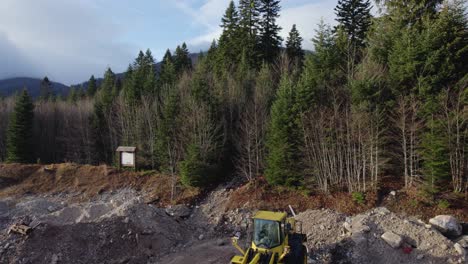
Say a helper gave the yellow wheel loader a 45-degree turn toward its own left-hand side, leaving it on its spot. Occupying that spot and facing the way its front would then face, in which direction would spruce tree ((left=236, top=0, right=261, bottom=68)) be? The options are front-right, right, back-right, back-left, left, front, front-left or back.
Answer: back

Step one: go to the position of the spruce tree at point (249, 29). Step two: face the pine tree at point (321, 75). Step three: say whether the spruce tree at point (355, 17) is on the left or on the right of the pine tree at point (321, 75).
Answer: left

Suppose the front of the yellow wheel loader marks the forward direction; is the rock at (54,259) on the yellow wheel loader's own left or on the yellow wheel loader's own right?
on the yellow wheel loader's own right

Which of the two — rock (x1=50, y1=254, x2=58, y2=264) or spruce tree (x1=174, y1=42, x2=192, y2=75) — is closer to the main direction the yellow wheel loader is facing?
the rock

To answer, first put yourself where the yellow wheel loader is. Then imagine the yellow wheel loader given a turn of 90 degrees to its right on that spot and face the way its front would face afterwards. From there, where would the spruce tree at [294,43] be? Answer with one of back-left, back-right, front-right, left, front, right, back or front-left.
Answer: front-right

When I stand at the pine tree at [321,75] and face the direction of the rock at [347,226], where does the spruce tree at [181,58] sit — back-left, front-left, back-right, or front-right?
back-right

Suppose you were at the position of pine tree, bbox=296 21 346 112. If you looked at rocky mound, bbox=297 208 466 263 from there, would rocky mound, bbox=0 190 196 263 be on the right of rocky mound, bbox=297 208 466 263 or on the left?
right

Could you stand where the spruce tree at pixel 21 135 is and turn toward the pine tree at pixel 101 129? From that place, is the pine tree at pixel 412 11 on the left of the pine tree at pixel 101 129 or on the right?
right

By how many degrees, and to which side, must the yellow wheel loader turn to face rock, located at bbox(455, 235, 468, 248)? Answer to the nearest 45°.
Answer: approximately 135° to its left

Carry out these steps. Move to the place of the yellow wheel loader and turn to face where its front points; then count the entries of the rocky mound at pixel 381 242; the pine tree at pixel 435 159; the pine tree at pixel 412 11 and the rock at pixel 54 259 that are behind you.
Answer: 3

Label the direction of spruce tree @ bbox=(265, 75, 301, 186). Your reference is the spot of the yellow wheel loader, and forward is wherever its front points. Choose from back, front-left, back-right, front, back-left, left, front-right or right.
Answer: back-right

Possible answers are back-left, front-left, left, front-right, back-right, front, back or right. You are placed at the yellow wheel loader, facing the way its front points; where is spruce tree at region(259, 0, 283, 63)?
back-right

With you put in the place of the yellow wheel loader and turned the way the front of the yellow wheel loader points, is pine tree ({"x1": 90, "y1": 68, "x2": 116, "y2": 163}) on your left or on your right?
on your right

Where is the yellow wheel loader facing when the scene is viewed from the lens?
facing the viewer and to the left of the viewer

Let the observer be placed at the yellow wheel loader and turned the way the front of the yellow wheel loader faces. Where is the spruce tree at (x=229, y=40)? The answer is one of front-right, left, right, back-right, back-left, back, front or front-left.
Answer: back-right
